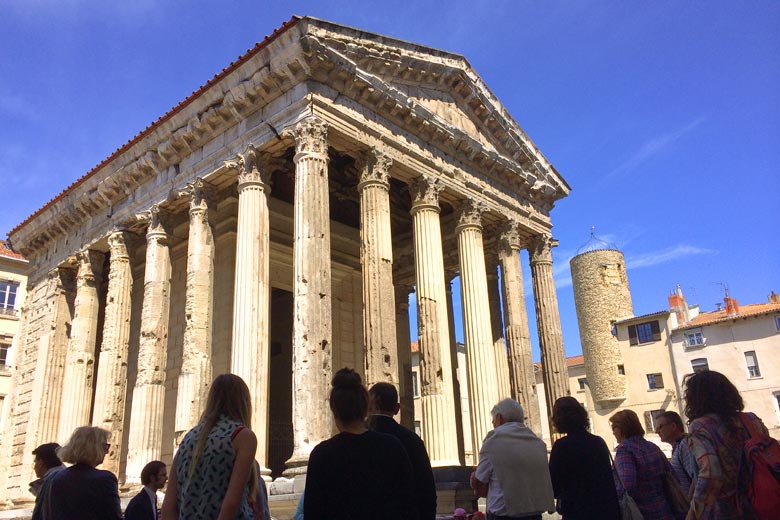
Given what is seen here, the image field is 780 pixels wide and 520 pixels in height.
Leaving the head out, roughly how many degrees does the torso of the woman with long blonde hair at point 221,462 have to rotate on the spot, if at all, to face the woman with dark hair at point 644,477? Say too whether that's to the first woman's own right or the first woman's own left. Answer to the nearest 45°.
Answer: approximately 45° to the first woman's own right

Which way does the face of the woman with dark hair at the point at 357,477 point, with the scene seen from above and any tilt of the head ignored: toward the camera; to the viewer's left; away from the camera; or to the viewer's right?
away from the camera

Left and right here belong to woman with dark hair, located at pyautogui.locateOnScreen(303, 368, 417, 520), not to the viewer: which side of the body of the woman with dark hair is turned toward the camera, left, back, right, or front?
back

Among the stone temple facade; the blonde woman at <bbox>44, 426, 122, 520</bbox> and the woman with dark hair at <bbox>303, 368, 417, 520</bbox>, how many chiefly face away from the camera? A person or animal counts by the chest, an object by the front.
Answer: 2

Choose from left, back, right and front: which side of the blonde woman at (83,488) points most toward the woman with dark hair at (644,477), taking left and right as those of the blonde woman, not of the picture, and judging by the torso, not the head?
right

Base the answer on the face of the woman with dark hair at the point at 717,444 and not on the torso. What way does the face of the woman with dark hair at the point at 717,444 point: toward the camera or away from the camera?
away from the camera

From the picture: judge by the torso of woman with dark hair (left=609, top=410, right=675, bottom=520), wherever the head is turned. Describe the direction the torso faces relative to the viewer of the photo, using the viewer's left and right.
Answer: facing away from the viewer and to the left of the viewer

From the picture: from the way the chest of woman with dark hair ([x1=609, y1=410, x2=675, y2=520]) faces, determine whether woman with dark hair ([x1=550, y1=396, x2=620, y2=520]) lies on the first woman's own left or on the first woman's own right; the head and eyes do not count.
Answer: on the first woman's own left

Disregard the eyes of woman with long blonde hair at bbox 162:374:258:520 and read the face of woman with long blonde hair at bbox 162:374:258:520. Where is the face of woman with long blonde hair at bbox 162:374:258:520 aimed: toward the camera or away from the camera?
away from the camera

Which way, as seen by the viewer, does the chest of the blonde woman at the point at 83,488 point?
away from the camera

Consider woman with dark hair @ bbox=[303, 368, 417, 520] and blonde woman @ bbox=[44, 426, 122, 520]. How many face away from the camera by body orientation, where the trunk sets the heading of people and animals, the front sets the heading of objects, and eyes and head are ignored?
2

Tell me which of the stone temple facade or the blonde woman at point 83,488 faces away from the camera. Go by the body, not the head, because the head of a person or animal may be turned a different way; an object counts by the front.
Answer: the blonde woman

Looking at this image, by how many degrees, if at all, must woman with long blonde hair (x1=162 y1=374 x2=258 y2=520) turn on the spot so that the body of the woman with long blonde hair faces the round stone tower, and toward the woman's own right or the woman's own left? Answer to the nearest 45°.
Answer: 0° — they already face it

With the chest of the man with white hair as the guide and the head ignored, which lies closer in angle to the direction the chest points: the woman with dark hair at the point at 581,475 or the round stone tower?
the round stone tower
